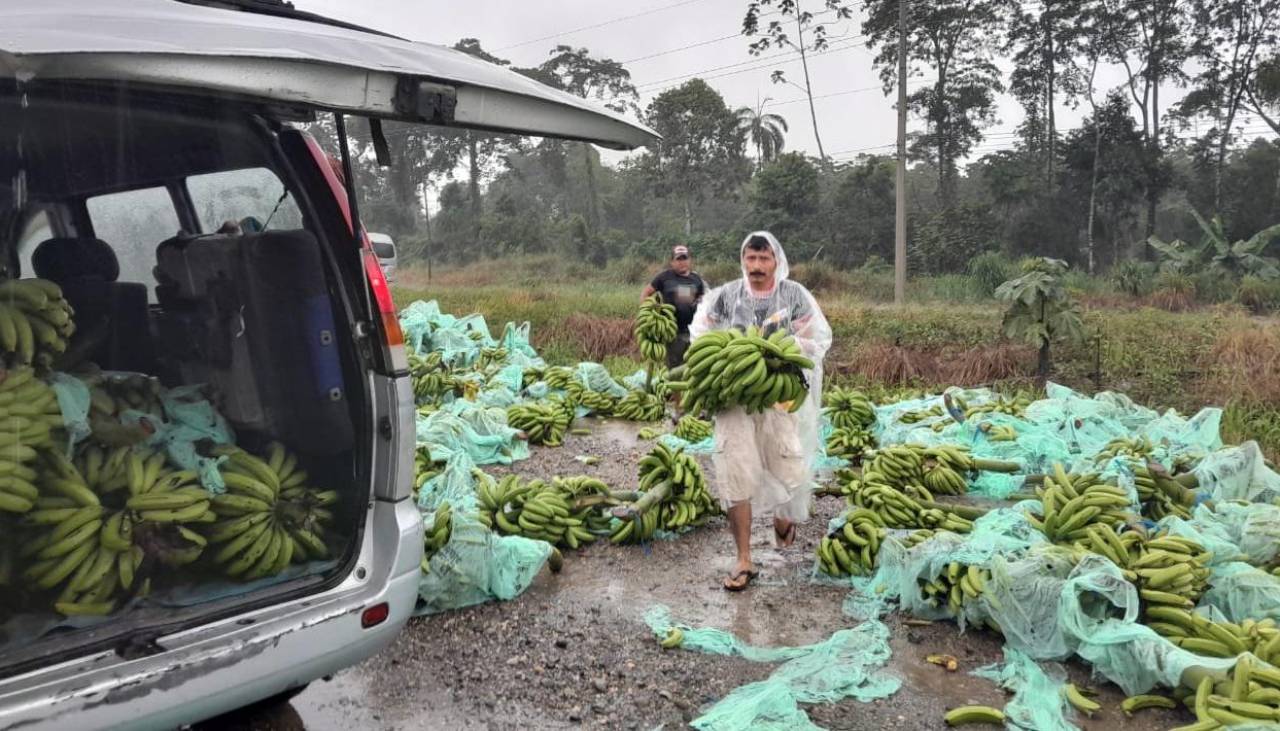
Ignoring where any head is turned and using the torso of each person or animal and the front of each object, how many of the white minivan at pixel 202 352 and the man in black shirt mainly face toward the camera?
1

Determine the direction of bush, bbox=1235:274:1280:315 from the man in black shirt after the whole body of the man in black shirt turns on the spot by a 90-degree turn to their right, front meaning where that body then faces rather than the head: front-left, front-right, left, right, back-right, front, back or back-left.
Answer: back-right

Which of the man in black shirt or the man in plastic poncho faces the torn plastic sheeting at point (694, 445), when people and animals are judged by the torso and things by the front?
the man in black shirt

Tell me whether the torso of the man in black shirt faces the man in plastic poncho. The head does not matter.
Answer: yes

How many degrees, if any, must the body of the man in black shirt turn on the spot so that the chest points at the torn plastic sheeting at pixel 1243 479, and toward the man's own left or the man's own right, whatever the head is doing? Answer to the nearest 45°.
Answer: approximately 45° to the man's own left

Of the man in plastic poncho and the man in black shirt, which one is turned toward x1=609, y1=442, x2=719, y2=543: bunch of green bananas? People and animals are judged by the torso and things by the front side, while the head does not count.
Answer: the man in black shirt

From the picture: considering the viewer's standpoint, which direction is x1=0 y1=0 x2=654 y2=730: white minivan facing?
facing away from the viewer and to the left of the viewer

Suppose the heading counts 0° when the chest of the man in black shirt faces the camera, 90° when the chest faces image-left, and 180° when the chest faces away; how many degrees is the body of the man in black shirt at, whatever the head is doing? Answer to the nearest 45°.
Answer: approximately 0°
